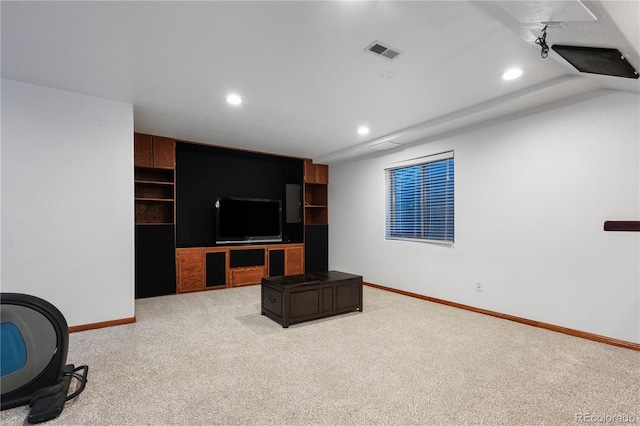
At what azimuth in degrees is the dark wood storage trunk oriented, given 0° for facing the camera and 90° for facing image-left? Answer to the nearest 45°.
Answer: approximately 315°

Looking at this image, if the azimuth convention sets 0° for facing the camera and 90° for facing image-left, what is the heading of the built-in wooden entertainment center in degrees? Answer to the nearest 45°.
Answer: approximately 315°

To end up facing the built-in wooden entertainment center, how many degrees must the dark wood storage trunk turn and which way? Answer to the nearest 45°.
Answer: approximately 180°

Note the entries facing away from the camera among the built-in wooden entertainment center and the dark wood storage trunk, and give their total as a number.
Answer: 0

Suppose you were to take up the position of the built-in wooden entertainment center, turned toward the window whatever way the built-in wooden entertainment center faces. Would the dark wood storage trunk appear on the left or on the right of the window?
right

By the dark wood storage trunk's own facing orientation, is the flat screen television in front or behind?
behind

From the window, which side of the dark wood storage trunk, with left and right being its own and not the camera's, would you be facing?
left

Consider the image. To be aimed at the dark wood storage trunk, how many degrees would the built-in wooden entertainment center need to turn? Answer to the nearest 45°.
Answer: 0° — it already faces it
